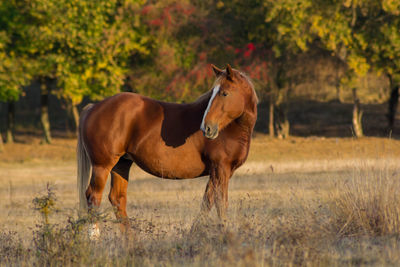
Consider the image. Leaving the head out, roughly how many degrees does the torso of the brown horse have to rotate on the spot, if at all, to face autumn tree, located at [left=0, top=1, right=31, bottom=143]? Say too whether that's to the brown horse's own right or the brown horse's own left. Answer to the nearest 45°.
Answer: approximately 90° to the brown horse's own left

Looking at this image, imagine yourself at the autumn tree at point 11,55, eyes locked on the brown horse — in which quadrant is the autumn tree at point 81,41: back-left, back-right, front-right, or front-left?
front-left

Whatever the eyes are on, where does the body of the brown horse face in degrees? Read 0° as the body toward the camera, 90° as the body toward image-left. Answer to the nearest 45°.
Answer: approximately 270°

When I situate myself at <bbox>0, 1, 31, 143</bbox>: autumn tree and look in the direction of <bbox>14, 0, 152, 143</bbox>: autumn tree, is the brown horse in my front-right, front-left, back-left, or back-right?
front-right

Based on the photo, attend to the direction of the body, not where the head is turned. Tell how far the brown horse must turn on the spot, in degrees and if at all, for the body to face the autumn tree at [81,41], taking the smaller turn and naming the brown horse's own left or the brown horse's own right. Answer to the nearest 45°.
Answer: approximately 90° to the brown horse's own left
